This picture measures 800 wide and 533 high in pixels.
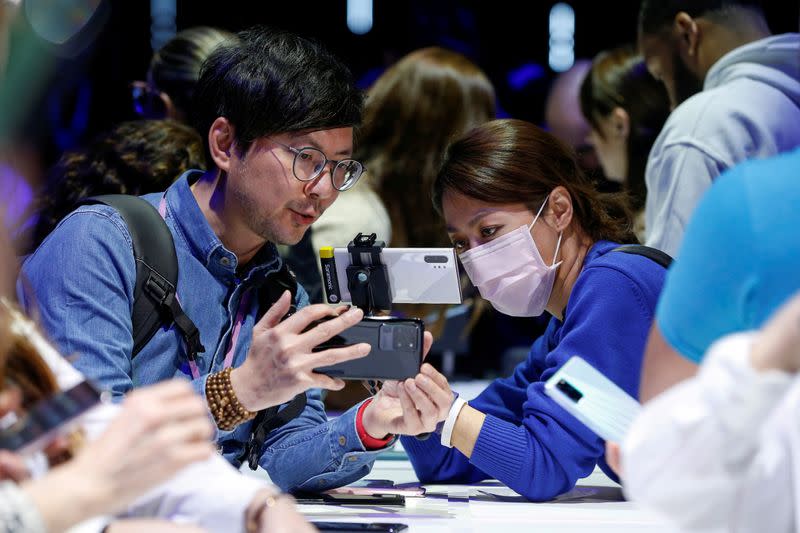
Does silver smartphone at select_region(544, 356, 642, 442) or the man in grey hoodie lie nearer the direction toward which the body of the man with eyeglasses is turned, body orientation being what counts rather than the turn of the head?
the silver smartphone

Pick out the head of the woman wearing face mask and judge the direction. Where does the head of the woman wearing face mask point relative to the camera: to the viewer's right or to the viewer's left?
to the viewer's left

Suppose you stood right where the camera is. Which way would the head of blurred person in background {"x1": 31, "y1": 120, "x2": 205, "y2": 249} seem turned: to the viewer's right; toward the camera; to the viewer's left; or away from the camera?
away from the camera

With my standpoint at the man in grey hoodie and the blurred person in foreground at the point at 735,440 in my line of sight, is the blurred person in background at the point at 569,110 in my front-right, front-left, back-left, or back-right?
back-right

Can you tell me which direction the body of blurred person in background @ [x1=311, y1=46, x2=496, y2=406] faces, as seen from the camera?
away from the camera

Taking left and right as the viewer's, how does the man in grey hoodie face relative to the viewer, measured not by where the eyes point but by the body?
facing away from the viewer and to the left of the viewer

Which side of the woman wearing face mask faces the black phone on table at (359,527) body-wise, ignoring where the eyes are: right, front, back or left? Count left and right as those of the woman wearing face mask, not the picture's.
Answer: front

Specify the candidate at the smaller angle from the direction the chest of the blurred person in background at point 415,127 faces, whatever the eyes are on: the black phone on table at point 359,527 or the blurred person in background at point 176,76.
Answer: the blurred person in background

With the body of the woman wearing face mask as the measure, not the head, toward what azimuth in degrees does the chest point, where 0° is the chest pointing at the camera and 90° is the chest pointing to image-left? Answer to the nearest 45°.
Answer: approximately 45°

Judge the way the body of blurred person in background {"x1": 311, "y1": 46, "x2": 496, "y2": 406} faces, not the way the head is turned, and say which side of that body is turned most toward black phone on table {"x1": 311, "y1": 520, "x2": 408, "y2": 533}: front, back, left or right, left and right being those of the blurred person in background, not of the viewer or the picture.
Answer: back

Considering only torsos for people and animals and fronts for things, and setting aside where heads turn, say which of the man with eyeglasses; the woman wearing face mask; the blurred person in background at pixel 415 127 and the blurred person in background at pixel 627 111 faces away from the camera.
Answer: the blurred person in background at pixel 415 127

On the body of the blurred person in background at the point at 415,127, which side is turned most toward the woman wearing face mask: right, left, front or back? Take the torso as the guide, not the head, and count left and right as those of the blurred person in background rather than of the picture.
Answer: back
